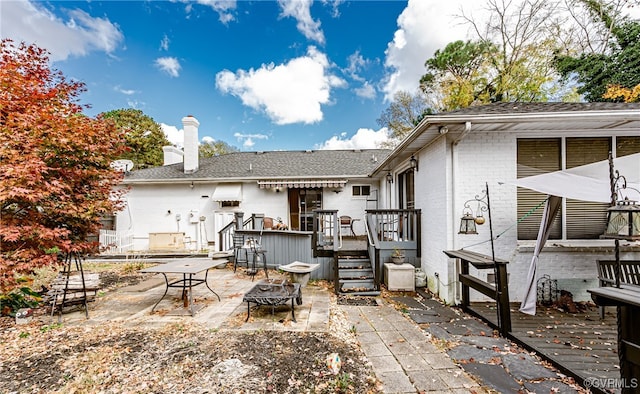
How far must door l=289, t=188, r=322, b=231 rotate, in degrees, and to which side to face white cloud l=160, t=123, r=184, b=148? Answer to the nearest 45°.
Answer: approximately 135° to its right

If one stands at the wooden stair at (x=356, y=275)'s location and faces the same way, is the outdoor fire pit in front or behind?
in front

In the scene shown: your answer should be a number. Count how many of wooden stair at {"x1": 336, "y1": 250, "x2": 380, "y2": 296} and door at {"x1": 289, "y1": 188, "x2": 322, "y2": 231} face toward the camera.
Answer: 2

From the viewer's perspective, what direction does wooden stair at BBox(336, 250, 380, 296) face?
toward the camera

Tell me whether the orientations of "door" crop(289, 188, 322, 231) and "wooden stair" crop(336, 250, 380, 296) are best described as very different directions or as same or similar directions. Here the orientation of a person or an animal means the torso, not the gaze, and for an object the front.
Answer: same or similar directions

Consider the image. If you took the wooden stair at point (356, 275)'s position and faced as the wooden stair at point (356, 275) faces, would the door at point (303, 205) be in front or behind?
behind

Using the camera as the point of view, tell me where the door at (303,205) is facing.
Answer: facing the viewer

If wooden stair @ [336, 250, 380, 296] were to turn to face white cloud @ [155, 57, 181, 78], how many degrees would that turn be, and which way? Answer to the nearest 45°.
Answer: approximately 135° to its right

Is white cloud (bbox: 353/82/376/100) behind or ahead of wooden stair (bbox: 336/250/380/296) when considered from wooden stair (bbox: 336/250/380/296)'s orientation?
behind

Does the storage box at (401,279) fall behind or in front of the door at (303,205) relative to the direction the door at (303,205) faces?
in front
